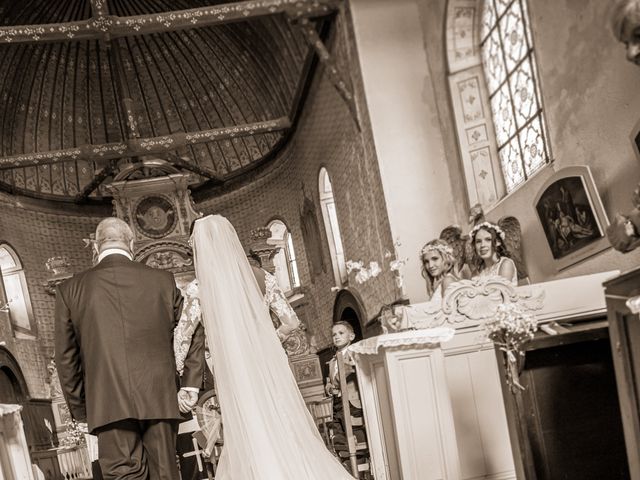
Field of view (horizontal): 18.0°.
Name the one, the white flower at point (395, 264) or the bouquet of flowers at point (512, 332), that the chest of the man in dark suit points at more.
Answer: the white flower

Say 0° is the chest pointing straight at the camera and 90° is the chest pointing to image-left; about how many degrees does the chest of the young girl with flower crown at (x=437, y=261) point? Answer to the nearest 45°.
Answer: approximately 45°

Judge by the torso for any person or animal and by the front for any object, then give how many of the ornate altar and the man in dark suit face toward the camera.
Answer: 1

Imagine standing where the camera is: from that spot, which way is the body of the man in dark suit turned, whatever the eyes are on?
away from the camera

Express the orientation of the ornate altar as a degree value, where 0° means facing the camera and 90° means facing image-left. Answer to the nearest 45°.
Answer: approximately 0°

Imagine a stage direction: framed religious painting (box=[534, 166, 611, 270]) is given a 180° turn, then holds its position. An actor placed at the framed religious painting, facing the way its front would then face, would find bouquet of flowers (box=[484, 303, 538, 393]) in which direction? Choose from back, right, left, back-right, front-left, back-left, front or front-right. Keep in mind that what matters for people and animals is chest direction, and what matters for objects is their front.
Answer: back-right

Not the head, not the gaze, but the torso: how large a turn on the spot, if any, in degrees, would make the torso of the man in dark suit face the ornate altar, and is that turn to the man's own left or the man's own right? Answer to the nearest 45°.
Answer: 0° — they already face it

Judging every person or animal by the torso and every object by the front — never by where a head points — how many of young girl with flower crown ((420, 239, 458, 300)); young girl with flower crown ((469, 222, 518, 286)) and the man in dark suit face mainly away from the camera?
1

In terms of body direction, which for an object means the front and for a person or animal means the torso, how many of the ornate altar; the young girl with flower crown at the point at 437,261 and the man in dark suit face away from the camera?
1

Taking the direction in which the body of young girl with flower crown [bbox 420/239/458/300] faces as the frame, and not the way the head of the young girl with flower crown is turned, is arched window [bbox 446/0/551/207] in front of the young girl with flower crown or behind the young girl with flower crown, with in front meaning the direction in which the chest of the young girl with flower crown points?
behind

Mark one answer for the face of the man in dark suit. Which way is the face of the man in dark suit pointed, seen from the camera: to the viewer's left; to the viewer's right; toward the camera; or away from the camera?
away from the camera

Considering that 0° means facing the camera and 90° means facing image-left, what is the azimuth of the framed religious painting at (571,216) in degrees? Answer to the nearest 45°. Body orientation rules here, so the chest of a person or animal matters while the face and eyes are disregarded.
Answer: approximately 45°
